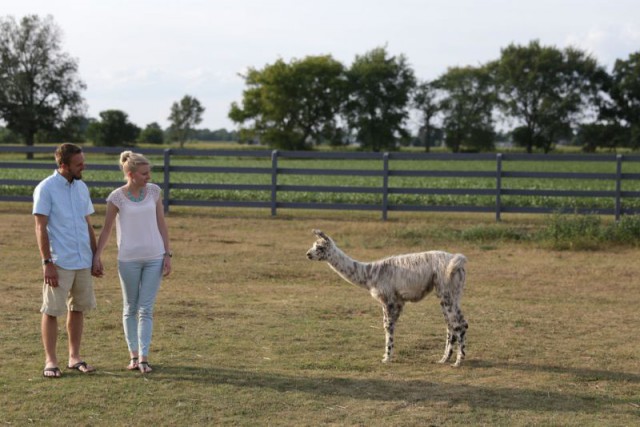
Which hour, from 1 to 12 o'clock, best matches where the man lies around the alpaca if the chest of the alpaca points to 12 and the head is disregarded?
The man is roughly at 11 o'clock from the alpaca.

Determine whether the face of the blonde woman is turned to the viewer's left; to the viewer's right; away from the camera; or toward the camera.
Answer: to the viewer's right

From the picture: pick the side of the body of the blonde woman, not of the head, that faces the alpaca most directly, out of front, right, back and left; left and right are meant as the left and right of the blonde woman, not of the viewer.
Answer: left

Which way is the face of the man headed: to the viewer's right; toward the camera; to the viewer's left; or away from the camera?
to the viewer's right

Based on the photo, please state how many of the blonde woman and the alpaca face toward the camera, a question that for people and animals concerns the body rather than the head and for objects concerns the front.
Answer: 1

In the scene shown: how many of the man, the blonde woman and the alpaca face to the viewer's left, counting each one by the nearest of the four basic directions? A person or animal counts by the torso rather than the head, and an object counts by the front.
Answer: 1

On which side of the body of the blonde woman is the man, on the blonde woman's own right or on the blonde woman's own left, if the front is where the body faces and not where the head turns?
on the blonde woman's own right

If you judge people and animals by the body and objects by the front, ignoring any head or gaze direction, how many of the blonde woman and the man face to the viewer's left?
0

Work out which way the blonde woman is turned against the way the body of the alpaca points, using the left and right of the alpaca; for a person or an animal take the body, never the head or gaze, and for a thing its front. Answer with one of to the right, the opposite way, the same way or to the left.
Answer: to the left

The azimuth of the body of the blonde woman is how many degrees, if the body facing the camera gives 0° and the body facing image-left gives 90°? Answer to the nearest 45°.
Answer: approximately 0°

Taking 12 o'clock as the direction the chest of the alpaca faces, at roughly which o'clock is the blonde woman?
The blonde woman is roughly at 11 o'clock from the alpaca.

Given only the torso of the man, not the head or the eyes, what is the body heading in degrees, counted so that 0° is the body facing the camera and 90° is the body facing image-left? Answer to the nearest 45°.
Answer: approximately 315°

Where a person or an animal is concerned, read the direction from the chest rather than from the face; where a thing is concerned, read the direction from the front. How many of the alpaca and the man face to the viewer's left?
1

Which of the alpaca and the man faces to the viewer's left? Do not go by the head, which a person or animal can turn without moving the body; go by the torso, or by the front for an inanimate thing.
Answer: the alpaca

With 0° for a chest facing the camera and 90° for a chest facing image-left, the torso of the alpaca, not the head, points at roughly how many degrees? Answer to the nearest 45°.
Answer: approximately 90°
